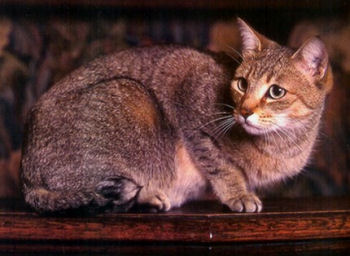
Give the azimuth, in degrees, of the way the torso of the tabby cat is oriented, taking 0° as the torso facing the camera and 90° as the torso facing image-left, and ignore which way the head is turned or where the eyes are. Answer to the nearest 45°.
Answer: approximately 270°
